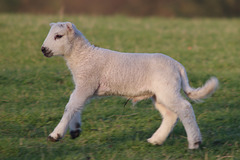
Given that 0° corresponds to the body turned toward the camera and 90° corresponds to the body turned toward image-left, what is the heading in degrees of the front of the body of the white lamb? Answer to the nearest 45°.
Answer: approximately 90°
